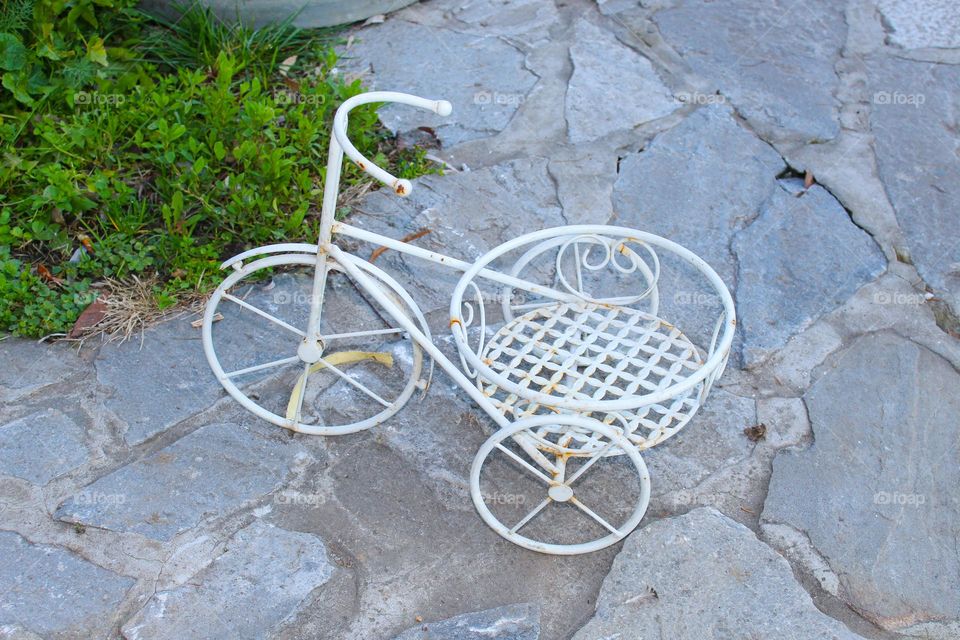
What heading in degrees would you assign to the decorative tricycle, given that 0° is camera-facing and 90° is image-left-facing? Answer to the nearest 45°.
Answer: approximately 90°

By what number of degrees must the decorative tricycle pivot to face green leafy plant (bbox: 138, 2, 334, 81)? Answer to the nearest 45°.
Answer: approximately 45° to its right

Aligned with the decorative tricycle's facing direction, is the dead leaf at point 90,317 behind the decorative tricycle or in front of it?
in front

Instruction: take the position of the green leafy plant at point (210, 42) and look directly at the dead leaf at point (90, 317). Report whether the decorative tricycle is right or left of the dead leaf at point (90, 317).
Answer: left

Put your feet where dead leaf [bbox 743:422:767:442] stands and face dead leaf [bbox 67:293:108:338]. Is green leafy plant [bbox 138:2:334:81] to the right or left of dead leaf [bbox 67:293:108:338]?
right

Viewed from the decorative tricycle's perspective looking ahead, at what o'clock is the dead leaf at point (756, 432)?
The dead leaf is roughly at 6 o'clock from the decorative tricycle.

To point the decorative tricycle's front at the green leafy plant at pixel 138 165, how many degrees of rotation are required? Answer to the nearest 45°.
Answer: approximately 45° to its right
